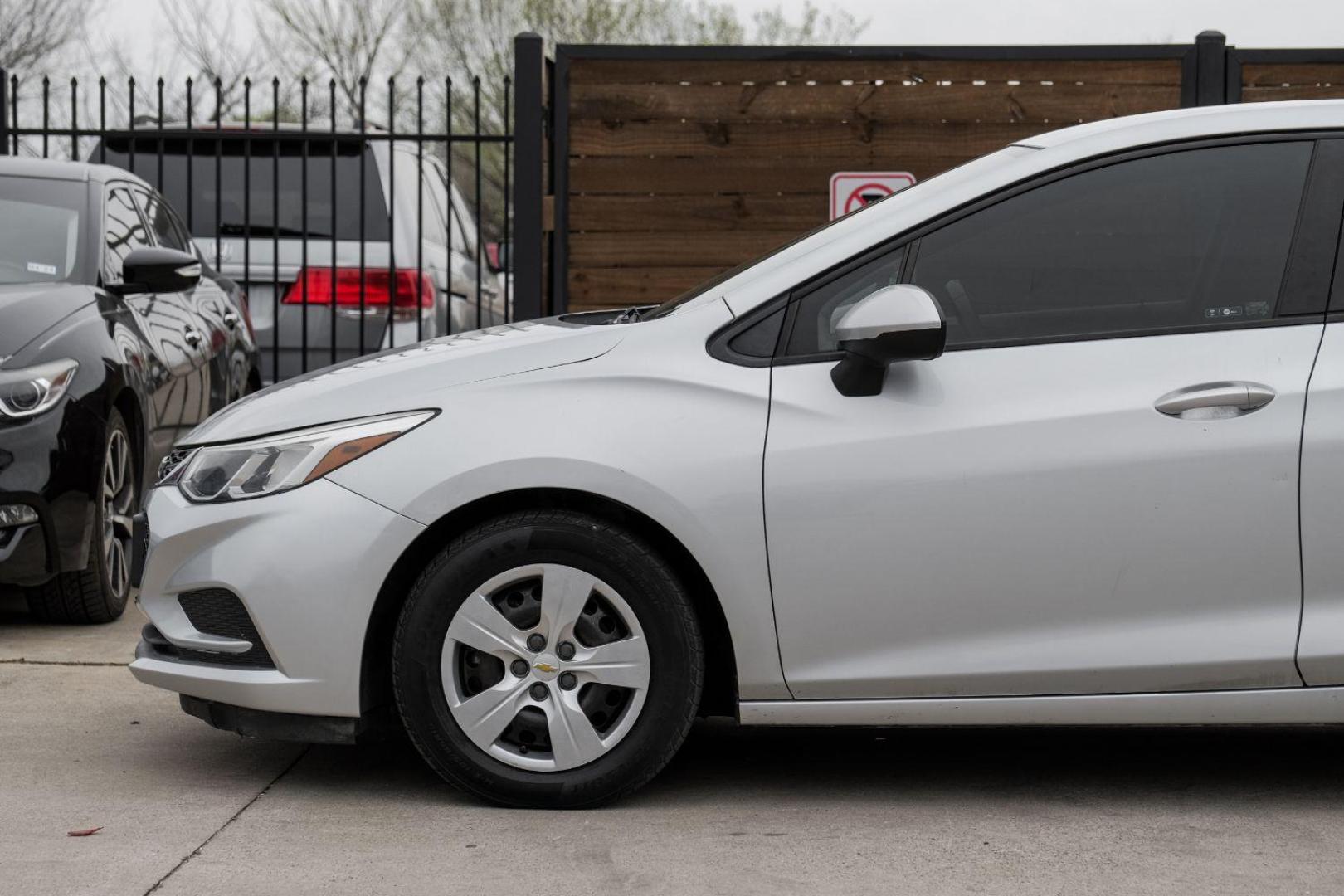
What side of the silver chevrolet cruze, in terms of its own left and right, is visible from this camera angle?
left

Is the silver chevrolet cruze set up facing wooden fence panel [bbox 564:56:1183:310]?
no

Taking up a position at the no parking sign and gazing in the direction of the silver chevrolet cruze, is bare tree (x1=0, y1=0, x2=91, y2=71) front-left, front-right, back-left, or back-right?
back-right

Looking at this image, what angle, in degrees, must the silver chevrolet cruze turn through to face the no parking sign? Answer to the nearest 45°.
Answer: approximately 90° to its right

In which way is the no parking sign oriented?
toward the camera

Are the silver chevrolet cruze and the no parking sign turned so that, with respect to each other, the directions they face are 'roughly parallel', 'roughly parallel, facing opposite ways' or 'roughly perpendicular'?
roughly perpendicular

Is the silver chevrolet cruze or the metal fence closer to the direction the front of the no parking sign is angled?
the silver chevrolet cruze

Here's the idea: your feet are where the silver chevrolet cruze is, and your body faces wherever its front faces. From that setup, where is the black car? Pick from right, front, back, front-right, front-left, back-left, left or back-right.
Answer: front-right

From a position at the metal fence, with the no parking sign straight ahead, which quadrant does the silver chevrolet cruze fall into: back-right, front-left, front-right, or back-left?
front-right

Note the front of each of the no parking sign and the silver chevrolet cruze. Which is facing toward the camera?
the no parking sign

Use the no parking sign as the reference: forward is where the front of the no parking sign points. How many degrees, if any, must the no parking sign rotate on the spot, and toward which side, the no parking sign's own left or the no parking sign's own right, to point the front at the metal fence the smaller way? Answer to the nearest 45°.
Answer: approximately 90° to the no parking sign's own right

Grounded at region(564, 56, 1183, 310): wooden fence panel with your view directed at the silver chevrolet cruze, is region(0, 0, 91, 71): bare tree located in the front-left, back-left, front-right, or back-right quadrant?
back-right

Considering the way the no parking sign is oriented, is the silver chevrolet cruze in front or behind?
in front

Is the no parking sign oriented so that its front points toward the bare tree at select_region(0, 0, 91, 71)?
no

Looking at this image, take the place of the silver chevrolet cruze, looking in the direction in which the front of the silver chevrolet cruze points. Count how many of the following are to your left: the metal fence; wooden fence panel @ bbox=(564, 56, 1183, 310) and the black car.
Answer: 0

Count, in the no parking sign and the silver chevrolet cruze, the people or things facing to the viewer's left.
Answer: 1

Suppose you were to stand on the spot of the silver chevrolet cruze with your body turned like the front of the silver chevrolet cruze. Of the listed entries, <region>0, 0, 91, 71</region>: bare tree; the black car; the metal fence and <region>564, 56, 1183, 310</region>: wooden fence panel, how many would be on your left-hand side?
0
